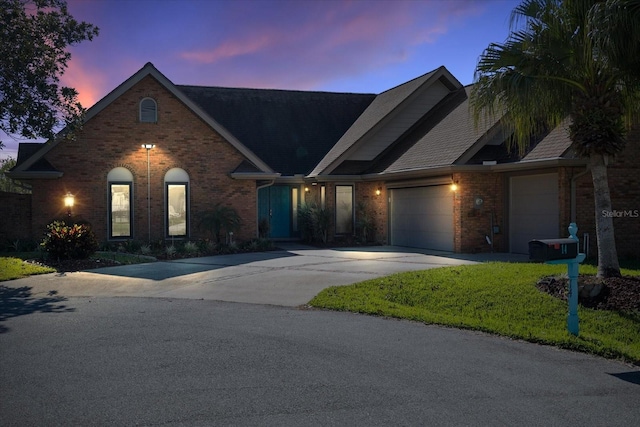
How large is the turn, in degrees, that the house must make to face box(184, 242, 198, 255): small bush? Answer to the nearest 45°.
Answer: approximately 90° to its right

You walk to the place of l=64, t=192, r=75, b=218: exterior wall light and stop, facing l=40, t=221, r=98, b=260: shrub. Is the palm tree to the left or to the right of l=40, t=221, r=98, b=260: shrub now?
left

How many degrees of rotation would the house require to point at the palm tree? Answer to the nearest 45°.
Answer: approximately 45° to its left

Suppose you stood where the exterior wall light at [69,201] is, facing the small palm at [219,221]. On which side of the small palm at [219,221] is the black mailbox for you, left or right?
right

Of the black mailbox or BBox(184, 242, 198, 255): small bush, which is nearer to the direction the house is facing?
the black mailbox

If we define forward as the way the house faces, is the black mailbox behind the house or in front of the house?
in front

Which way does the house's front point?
toward the camera
